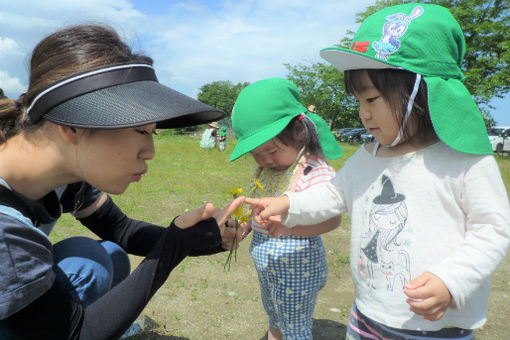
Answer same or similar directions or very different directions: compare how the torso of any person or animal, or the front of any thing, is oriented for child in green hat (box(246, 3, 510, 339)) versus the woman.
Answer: very different directions

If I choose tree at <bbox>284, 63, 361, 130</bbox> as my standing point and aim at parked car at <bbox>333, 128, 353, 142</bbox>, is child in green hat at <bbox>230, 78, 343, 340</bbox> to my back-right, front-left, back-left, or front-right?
front-right

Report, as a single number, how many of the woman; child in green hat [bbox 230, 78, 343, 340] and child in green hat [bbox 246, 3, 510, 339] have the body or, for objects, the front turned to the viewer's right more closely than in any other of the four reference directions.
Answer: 1

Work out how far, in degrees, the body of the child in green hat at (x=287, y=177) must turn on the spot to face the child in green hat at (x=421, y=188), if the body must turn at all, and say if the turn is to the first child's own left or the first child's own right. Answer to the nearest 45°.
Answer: approximately 90° to the first child's own left

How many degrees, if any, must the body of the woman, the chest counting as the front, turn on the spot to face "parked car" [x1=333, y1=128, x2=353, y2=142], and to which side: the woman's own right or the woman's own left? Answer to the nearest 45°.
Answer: approximately 45° to the woman's own left

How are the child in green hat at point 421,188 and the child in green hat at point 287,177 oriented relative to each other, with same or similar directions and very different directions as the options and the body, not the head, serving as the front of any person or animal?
same or similar directions

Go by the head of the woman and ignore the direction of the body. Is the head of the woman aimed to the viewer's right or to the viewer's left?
to the viewer's right

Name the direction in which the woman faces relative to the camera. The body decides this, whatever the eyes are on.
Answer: to the viewer's right

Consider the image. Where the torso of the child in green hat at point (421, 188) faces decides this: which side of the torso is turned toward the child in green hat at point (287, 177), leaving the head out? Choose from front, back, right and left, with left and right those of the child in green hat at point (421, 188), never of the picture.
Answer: right

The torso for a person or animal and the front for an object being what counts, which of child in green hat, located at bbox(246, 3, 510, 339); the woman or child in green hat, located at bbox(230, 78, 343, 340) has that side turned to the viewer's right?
the woman

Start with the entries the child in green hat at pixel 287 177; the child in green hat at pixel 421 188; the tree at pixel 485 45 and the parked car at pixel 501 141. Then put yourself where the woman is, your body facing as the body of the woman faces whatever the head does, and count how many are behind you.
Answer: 0

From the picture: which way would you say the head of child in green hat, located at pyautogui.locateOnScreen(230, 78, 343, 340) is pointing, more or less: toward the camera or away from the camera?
toward the camera

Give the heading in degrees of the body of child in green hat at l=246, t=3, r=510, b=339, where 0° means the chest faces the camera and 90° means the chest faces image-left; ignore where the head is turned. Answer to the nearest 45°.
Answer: approximately 45°

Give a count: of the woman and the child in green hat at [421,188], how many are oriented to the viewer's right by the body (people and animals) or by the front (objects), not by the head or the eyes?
1

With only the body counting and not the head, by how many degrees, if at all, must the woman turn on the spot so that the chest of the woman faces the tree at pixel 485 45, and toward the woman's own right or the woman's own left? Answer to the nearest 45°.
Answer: approximately 45° to the woman's own left

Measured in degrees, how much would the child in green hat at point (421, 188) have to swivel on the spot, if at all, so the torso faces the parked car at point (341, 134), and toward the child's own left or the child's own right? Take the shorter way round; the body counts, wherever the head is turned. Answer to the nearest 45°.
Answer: approximately 135° to the child's own right

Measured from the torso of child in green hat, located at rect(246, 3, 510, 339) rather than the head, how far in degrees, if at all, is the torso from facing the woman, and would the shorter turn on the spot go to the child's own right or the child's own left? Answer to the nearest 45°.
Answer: approximately 45° to the child's own right

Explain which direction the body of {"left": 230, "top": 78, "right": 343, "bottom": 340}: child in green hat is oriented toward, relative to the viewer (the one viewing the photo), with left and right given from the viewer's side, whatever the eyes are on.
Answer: facing the viewer and to the left of the viewer

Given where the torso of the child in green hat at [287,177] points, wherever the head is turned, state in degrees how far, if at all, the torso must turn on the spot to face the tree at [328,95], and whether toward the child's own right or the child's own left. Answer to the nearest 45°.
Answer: approximately 135° to the child's own right
